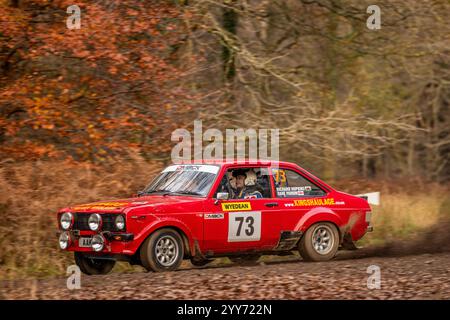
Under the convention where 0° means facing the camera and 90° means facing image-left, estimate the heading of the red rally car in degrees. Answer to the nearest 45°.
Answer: approximately 45°
